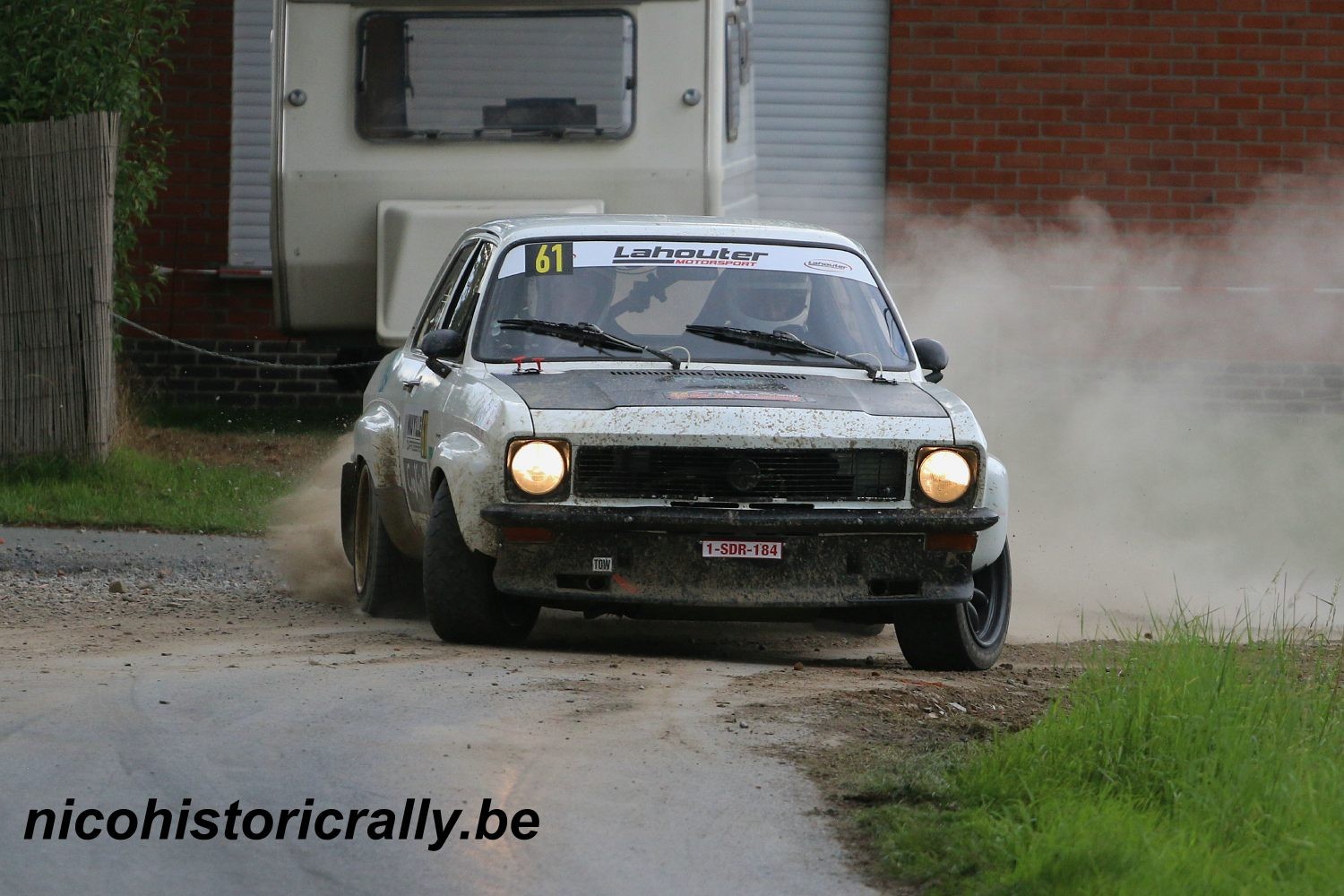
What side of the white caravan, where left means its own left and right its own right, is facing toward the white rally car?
front

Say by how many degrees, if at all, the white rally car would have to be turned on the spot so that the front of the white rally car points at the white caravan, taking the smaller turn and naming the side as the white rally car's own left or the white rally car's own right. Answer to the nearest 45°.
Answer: approximately 180°

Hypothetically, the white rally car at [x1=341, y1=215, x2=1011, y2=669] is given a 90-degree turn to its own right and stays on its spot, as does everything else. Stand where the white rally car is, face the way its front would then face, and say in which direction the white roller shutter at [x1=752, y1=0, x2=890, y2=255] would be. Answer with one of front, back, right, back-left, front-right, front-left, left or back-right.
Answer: right

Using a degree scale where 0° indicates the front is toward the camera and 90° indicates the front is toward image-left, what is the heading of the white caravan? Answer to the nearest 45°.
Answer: approximately 0°

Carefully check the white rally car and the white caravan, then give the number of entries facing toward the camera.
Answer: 2

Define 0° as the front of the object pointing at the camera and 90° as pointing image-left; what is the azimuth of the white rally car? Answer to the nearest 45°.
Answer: approximately 0°
